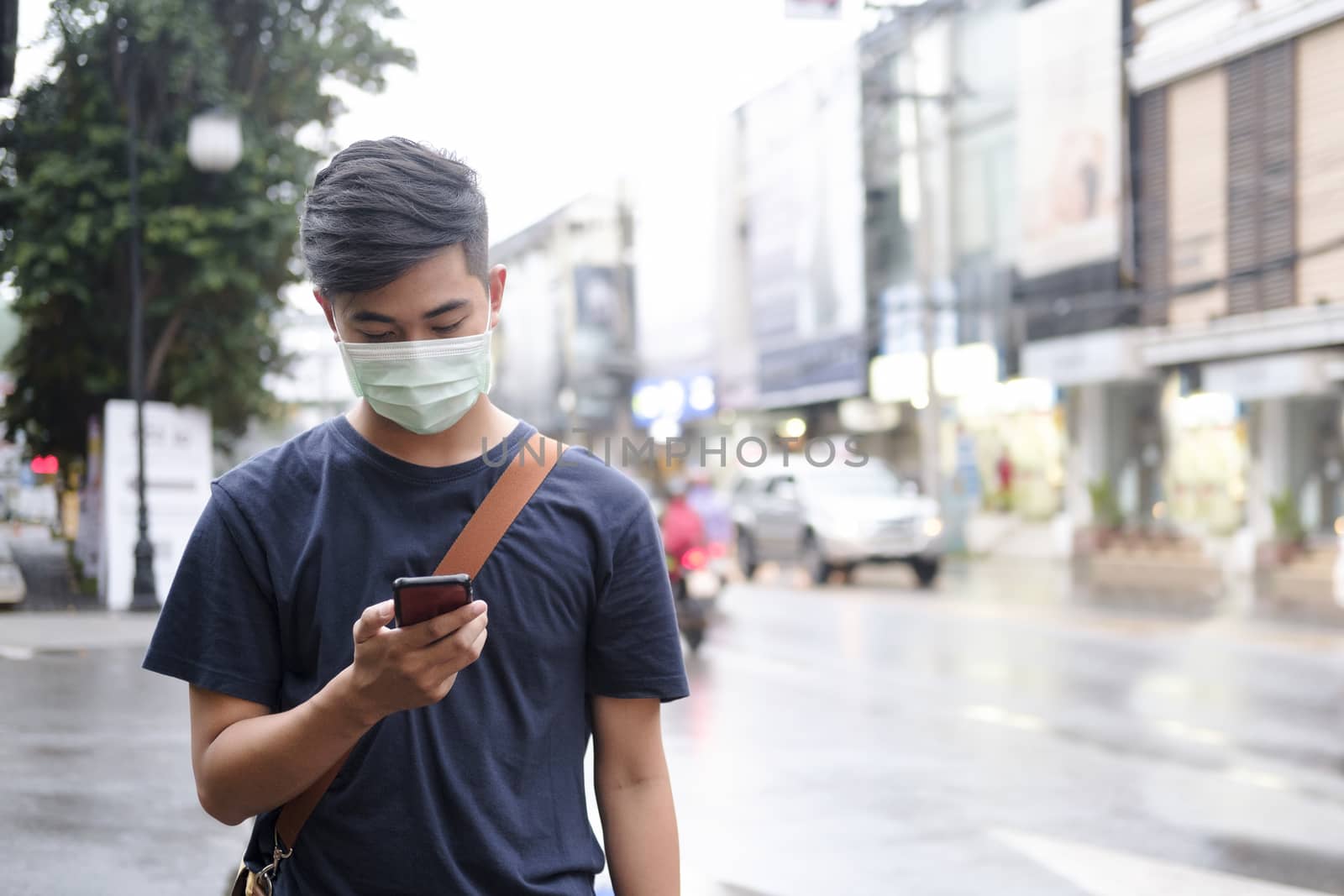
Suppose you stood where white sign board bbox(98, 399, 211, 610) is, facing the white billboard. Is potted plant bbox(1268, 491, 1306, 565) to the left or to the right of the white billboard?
right

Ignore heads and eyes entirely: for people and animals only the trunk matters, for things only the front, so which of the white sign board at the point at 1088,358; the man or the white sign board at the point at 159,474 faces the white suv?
the white sign board at the point at 1088,358

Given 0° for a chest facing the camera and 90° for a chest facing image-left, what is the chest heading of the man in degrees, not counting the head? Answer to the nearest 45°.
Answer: approximately 0°

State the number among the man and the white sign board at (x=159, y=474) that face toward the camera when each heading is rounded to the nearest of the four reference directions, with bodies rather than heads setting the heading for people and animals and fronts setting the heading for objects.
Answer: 2

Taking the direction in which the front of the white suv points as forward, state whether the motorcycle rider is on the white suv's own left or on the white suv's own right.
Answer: on the white suv's own right

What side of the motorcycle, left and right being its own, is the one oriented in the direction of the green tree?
left

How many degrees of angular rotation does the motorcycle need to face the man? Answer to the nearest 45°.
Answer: approximately 180°

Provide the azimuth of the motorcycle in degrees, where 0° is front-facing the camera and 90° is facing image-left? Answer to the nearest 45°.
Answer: approximately 180°

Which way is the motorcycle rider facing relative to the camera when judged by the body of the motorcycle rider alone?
away from the camera

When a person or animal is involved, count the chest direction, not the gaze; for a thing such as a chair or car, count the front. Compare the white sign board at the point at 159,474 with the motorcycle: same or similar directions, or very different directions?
very different directions

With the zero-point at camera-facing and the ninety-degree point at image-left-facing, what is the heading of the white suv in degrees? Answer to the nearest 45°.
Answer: approximately 315°

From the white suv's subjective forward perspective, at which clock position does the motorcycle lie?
The motorcycle is roughly at 2 o'clock from the white suv.

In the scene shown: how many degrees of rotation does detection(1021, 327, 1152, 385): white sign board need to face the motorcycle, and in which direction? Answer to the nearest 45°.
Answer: approximately 45° to its left

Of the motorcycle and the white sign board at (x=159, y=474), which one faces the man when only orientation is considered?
the white sign board

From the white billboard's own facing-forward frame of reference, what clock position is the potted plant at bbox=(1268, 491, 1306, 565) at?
The potted plant is roughly at 10 o'clock from the white billboard.

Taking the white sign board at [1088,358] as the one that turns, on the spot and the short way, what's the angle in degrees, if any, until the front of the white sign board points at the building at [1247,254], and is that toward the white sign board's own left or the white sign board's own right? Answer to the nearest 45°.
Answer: approximately 90° to the white sign board's own left
